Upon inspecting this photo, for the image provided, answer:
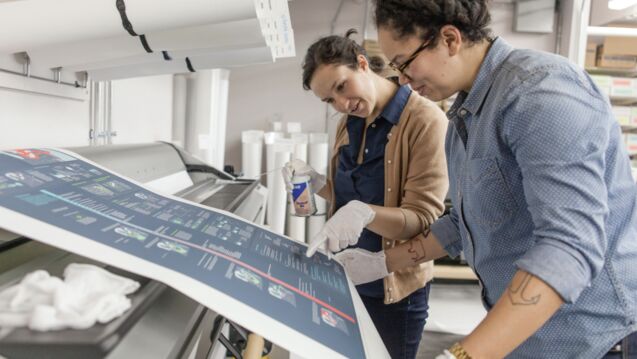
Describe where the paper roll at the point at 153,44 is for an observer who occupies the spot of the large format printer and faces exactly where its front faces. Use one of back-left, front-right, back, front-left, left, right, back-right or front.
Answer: back-left

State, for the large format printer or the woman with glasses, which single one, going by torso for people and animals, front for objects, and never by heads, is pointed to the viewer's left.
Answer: the woman with glasses

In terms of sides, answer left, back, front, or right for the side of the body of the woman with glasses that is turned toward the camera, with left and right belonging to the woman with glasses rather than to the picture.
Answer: left

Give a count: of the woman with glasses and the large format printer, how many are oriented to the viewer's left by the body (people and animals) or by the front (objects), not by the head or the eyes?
1

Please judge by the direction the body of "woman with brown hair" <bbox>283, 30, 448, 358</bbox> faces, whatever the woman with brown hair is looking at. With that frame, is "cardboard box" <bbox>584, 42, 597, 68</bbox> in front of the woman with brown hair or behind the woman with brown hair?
behind

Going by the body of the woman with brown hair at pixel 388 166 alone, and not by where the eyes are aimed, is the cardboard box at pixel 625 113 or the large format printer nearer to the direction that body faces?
the large format printer

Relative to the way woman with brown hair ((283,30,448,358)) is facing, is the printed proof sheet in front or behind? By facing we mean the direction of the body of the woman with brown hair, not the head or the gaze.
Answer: in front

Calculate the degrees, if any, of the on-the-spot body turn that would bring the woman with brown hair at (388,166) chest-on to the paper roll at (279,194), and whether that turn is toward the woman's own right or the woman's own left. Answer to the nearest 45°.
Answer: approximately 135° to the woman's own right

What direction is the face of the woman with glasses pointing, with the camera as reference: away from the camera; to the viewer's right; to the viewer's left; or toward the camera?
to the viewer's left
